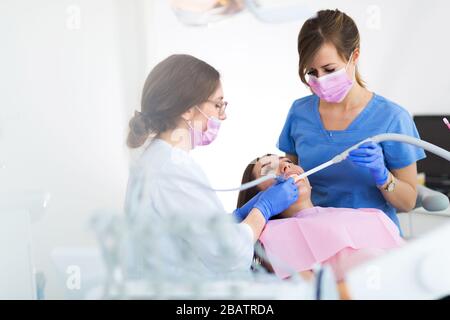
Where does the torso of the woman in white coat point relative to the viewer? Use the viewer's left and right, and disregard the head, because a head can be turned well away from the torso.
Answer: facing to the right of the viewer

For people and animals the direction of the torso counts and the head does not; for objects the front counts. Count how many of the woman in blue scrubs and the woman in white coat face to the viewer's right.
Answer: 1

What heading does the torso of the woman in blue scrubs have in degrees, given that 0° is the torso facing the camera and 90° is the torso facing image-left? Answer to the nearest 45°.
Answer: approximately 45°

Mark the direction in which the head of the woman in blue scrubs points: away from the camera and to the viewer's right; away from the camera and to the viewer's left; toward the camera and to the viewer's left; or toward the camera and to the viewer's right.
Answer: toward the camera and to the viewer's left

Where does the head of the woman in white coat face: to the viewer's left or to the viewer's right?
to the viewer's right
